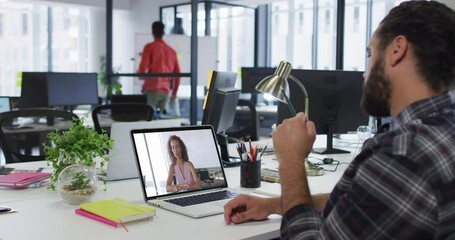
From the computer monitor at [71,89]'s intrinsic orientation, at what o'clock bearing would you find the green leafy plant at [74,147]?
The green leafy plant is roughly at 12 o'clock from the computer monitor.

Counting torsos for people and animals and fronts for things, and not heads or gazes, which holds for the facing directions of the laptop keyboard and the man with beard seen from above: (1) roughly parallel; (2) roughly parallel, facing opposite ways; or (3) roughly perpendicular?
roughly parallel, facing opposite ways

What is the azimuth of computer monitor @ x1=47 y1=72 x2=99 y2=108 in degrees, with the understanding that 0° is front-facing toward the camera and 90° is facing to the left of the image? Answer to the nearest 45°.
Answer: approximately 0°

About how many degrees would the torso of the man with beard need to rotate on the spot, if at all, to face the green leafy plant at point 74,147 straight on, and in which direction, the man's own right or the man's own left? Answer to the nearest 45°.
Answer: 0° — they already face it

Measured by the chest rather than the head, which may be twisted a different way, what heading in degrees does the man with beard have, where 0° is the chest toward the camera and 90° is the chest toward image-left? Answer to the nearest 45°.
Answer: approximately 135°

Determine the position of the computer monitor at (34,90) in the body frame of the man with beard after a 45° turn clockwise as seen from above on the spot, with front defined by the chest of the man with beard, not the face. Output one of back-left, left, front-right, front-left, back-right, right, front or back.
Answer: front-left

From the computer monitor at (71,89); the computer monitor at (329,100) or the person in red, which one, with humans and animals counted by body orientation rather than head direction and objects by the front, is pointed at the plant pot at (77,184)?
the computer monitor at (71,89)

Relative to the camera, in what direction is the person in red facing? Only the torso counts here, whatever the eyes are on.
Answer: away from the camera

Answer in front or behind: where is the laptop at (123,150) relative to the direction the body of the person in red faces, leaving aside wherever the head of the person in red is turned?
behind
